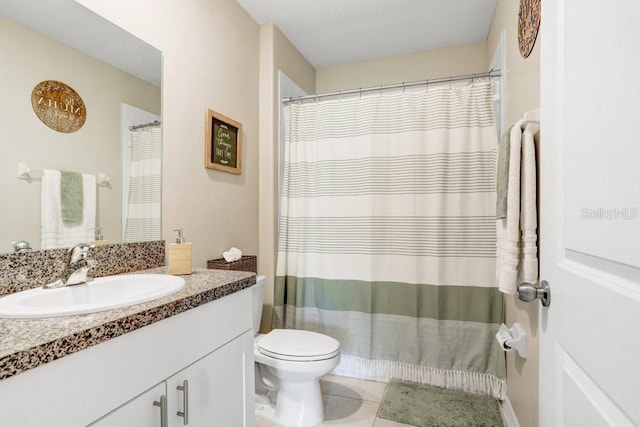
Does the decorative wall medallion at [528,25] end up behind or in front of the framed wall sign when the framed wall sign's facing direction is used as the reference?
in front

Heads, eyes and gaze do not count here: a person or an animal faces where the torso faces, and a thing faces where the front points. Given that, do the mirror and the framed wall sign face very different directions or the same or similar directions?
same or similar directions

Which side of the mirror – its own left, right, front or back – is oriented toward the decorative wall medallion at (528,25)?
front

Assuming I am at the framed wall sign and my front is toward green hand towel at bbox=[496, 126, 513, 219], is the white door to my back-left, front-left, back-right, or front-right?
front-right

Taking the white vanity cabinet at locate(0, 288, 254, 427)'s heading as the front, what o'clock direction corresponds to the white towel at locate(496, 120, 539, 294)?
The white towel is roughly at 11 o'clock from the white vanity cabinet.

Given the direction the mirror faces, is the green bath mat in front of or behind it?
in front

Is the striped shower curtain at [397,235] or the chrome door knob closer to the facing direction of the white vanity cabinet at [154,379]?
the chrome door knob

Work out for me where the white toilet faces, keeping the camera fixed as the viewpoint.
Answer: facing the viewer and to the right of the viewer

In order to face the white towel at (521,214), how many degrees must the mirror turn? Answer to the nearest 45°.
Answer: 0° — it already faces it

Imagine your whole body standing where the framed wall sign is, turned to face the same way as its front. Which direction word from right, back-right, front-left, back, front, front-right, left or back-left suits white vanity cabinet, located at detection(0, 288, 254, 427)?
front-right

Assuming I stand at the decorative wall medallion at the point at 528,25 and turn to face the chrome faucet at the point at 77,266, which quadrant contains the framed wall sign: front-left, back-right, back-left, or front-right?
front-right

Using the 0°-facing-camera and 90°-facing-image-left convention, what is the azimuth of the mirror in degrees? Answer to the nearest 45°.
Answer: approximately 315°
